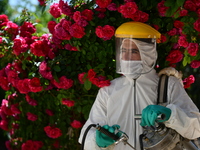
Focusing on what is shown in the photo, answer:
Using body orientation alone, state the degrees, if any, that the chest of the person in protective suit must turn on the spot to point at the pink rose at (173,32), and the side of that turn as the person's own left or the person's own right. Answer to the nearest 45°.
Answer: approximately 135° to the person's own left

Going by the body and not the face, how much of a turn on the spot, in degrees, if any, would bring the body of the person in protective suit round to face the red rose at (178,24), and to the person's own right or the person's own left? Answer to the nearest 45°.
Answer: approximately 135° to the person's own left

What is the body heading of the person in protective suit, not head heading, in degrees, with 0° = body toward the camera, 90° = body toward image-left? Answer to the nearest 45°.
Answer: approximately 0°

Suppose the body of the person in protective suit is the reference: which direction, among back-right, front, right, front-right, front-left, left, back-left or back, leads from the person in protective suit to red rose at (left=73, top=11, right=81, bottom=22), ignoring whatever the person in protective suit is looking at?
back-right

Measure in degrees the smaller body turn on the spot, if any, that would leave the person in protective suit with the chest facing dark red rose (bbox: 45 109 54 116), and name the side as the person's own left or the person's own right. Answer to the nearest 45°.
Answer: approximately 135° to the person's own right

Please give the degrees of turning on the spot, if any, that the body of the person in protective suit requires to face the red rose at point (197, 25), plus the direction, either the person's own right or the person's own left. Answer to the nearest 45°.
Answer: approximately 90° to the person's own left
